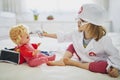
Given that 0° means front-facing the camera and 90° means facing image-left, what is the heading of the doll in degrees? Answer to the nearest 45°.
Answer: approximately 270°
